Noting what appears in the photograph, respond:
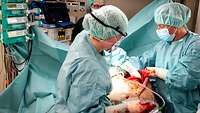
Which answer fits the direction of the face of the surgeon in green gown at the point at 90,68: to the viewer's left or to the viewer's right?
to the viewer's right

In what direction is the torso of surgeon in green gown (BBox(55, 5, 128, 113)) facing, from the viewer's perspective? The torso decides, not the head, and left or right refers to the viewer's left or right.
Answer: facing to the right of the viewer

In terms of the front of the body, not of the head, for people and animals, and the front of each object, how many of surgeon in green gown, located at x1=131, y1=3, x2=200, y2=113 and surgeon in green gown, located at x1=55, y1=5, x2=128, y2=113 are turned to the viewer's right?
1

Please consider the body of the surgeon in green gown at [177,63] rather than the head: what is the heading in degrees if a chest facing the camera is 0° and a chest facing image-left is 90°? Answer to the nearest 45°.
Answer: approximately 45°

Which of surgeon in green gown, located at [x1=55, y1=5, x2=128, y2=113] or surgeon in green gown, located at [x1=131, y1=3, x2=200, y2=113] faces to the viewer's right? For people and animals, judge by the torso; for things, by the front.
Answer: surgeon in green gown, located at [x1=55, y1=5, x2=128, y2=113]

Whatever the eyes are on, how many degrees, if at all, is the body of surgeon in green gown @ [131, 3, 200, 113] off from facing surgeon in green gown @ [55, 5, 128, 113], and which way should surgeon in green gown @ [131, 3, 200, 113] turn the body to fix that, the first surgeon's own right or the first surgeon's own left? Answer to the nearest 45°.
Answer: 0° — they already face them

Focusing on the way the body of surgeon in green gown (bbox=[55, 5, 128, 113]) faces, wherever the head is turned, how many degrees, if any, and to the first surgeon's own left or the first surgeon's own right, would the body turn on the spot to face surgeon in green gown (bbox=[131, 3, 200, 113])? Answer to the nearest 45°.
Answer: approximately 45° to the first surgeon's own left
